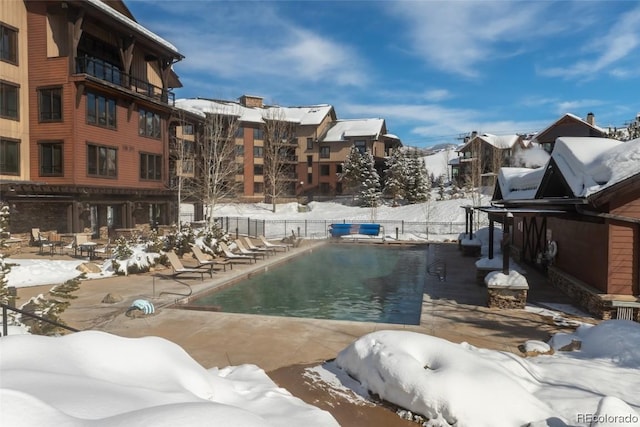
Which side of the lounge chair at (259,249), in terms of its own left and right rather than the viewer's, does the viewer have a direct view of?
right

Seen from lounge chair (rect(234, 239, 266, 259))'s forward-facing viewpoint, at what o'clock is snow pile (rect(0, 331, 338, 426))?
The snow pile is roughly at 3 o'clock from the lounge chair.

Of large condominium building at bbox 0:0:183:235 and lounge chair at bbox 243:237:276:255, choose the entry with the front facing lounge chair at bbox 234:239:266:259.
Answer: the large condominium building

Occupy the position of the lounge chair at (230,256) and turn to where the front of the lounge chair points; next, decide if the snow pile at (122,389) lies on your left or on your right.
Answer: on your right

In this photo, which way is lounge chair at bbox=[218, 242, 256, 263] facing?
to the viewer's right

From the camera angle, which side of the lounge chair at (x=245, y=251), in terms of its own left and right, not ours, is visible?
right

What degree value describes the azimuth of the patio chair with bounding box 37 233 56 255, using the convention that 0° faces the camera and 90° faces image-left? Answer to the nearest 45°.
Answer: approximately 270°

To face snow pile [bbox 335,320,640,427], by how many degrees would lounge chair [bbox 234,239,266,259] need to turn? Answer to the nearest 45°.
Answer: approximately 90° to its right

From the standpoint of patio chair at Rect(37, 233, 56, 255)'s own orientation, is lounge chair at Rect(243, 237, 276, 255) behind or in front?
in front

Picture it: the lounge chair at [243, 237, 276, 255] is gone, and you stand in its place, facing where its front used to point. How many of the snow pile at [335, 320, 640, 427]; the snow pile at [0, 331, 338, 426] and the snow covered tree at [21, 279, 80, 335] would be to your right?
3

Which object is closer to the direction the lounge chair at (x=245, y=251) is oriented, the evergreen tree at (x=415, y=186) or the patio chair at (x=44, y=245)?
the evergreen tree

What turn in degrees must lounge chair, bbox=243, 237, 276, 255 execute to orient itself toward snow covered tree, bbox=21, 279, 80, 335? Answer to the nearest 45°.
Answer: approximately 90° to its right
